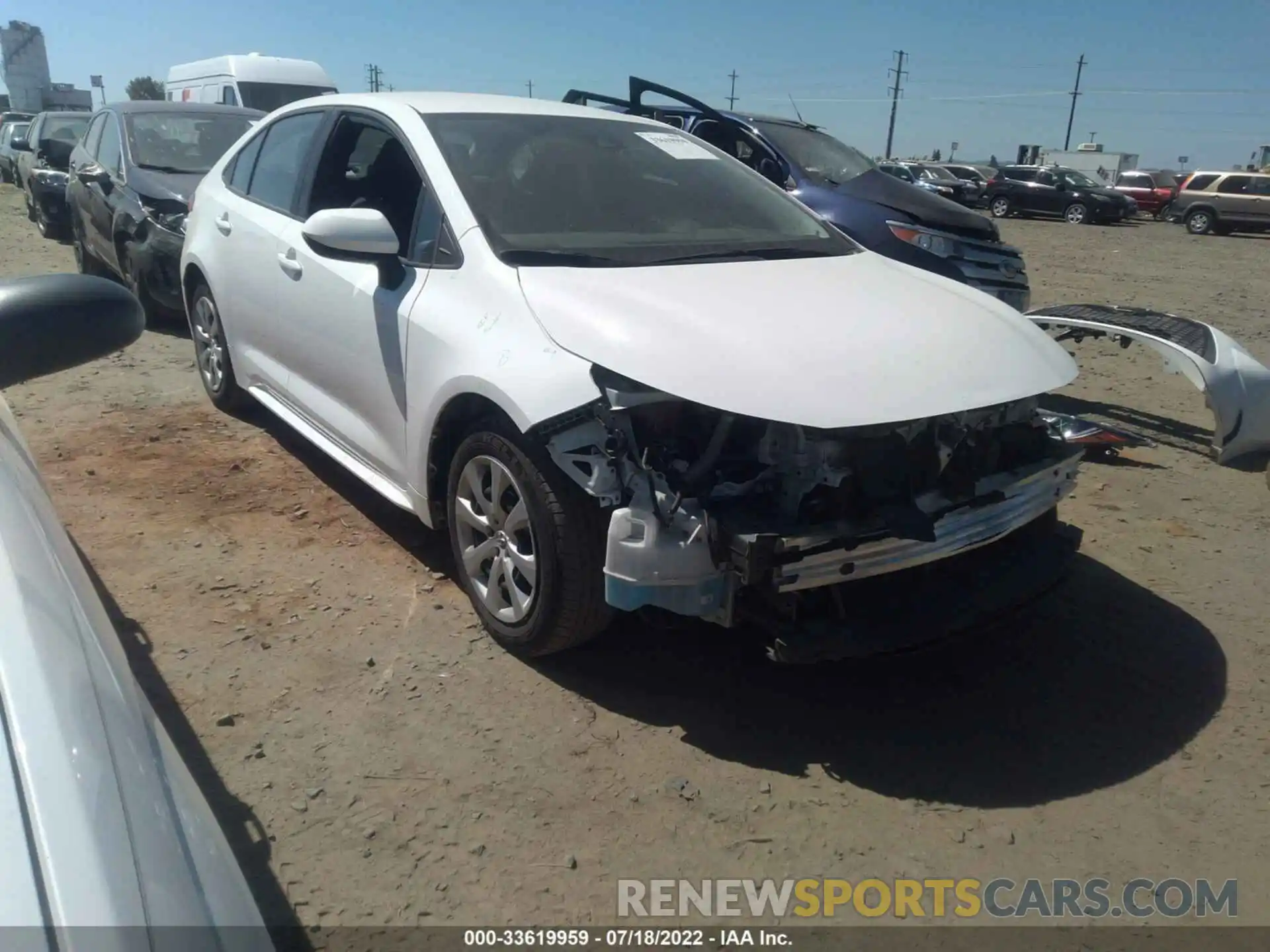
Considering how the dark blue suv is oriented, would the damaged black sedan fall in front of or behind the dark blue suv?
behind

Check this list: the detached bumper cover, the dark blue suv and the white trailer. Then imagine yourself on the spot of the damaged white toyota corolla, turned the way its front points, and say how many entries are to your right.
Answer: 0

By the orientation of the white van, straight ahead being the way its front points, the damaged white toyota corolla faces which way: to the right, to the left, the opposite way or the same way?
the same way

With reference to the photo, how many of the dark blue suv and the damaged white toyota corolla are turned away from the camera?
0

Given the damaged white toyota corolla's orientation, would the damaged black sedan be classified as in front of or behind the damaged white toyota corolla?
behind

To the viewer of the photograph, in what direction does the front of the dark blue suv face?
facing the viewer and to the right of the viewer

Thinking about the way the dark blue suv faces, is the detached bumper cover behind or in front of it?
in front

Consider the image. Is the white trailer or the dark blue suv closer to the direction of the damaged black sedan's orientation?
the dark blue suv

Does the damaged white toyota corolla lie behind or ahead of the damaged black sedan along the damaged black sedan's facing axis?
ahead

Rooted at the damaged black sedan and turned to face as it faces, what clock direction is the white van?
The white van is roughly at 8 o'clock from the damaged black sedan.

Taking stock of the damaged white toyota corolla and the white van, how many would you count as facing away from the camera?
0

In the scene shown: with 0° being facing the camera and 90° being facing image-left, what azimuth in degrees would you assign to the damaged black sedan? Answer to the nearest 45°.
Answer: approximately 315°

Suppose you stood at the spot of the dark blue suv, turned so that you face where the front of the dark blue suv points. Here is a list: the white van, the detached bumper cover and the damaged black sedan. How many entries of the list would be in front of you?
1
